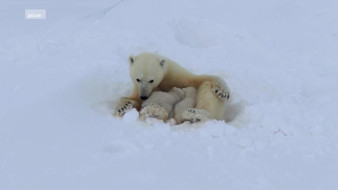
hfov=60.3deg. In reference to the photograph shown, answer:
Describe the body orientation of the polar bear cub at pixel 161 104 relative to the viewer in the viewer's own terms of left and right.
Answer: facing away from the viewer and to the right of the viewer
